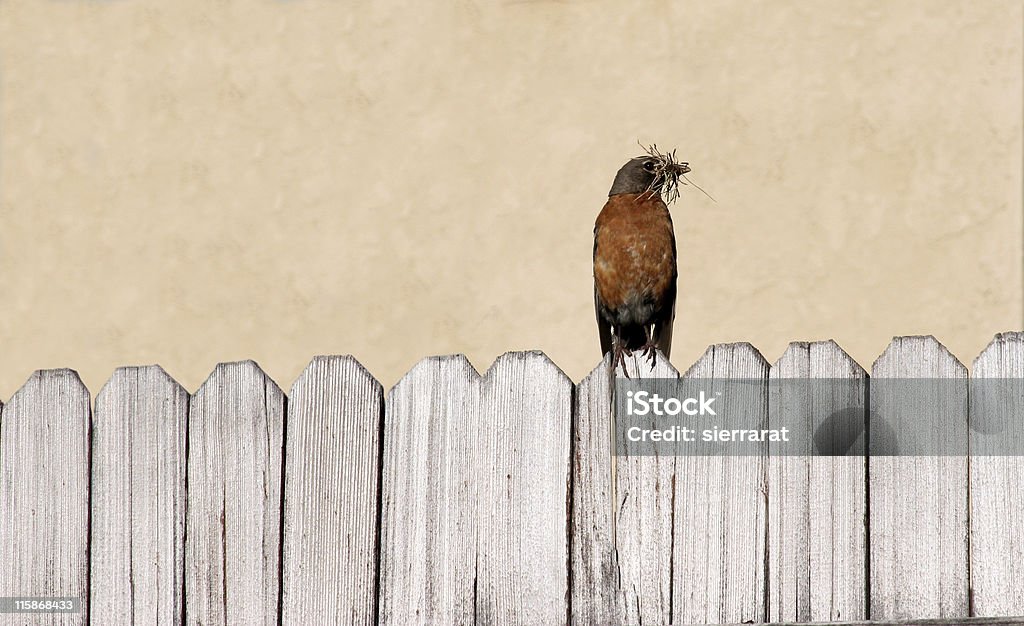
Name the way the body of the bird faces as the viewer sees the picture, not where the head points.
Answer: toward the camera
